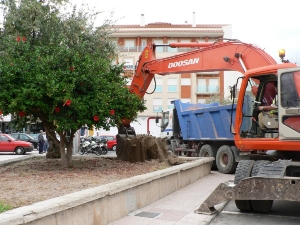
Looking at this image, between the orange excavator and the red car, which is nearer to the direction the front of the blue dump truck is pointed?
the red car

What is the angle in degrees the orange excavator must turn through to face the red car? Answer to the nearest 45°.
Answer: approximately 45° to its right

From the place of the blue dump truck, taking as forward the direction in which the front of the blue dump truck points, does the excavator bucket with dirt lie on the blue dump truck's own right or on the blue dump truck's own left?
on the blue dump truck's own left

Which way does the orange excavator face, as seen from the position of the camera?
facing to the left of the viewer

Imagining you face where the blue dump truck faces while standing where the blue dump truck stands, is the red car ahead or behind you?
ahead
